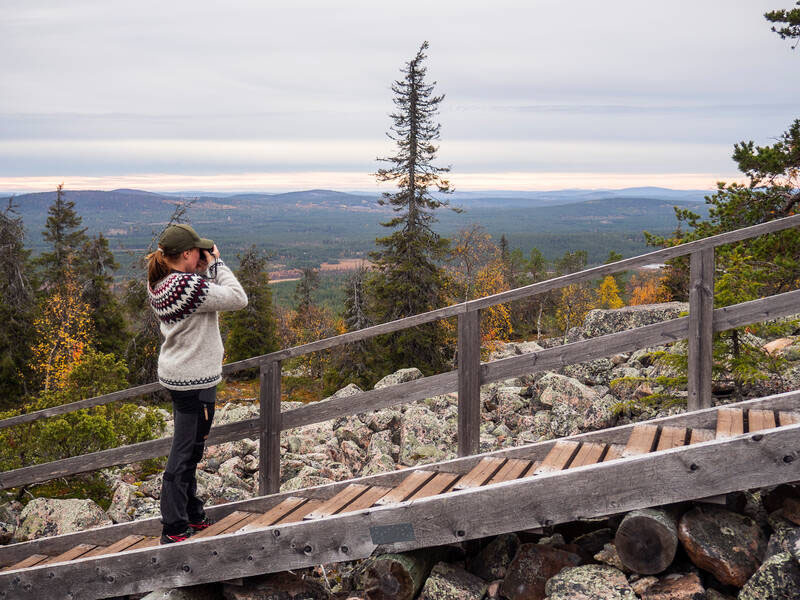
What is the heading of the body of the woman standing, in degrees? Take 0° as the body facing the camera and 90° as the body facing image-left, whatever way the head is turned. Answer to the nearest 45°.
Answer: approximately 270°

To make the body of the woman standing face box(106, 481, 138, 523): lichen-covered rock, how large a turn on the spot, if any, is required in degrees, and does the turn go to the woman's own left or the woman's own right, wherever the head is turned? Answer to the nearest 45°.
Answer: approximately 90° to the woman's own left

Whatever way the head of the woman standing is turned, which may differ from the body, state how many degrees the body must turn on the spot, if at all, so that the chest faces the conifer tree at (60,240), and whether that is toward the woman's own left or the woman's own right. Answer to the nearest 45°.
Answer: approximately 90° to the woman's own left

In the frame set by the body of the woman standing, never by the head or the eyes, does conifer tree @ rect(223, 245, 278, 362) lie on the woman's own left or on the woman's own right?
on the woman's own left

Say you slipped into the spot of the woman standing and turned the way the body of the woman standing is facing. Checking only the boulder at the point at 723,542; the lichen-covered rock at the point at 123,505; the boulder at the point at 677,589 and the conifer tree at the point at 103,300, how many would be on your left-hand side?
2
